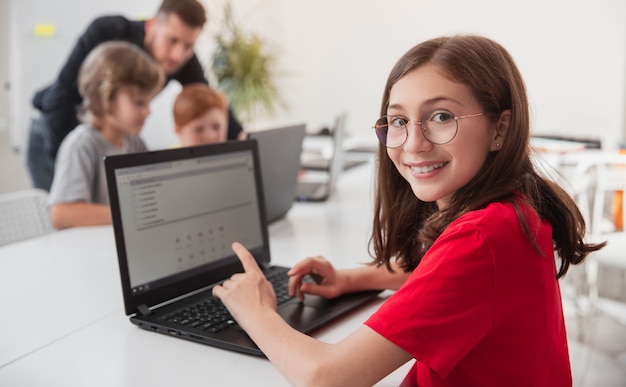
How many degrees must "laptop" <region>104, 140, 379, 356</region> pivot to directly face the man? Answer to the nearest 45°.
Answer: approximately 135° to its left

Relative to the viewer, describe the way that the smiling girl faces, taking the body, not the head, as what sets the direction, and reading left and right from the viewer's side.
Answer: facing to the left of the viewer

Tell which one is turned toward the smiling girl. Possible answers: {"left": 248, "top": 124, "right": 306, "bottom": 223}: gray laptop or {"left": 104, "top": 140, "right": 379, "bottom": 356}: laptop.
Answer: the laptop

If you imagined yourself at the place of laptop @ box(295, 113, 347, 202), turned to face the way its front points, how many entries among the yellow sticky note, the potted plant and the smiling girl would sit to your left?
1

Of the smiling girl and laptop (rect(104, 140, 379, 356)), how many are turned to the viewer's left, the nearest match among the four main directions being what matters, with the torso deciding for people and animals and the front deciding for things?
1

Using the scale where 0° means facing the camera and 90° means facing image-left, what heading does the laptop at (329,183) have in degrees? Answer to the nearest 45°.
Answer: approximately 90°

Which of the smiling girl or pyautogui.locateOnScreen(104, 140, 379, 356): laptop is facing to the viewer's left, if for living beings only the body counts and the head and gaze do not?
the smiling girl

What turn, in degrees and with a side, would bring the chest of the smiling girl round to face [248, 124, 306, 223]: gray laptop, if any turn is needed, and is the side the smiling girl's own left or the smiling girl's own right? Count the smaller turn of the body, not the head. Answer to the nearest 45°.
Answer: approximately 45° to the smiling girl's own right

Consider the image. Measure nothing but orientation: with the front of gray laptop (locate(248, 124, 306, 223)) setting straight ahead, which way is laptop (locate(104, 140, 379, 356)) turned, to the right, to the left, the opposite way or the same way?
the opposite way

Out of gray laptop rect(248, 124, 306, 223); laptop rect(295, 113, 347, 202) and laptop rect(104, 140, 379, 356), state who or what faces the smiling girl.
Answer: laptop rect(104, 140, 379, 356)

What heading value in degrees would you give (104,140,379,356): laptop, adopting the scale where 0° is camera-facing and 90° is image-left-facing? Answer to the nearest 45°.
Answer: approximately 315°

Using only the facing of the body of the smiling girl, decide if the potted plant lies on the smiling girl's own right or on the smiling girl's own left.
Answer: on the smiling girl's own right
